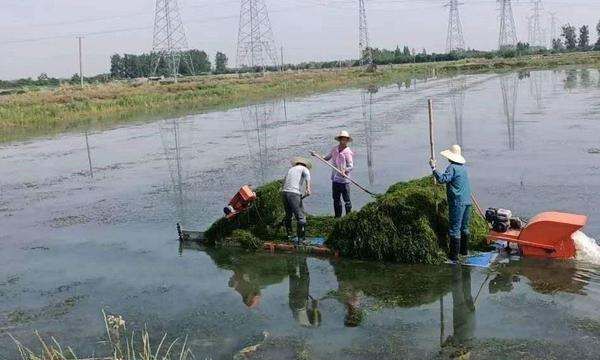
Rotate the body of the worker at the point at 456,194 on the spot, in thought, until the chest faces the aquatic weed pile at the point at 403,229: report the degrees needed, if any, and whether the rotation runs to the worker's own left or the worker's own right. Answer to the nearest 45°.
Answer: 0° — they already face it

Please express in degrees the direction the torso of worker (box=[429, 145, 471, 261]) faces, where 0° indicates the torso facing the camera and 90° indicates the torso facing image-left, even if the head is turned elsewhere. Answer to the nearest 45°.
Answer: approximately 135°
